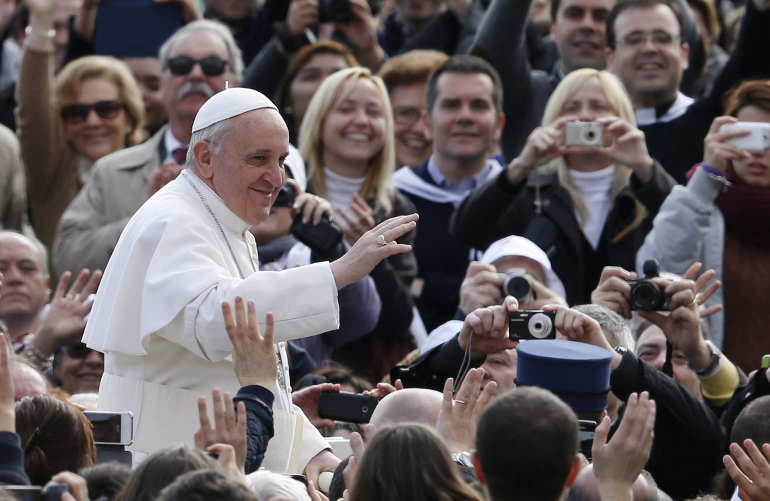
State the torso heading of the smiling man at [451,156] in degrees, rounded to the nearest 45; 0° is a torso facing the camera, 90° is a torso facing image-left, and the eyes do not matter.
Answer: approximately 0°

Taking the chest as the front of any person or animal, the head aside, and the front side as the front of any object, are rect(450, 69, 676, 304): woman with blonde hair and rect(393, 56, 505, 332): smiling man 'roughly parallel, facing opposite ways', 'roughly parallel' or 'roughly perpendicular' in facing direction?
roughly parallel

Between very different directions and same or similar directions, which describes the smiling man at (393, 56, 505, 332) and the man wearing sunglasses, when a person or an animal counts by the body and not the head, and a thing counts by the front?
same or similar directions

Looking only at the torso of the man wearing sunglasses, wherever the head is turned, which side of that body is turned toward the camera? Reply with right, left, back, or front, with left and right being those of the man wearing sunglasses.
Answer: front

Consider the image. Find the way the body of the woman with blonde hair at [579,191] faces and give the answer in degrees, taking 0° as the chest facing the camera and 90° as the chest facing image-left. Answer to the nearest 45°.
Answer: approximately 0°

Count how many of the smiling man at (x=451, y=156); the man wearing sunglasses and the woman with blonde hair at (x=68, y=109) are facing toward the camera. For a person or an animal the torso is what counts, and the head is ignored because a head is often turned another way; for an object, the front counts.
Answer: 3

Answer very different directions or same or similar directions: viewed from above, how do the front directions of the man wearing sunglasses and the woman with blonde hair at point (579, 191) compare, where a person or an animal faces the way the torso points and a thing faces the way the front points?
same or similar directions

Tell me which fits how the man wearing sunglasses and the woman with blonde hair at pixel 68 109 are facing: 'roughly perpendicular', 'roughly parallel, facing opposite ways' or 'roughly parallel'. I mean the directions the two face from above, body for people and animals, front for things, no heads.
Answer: roughly parallel

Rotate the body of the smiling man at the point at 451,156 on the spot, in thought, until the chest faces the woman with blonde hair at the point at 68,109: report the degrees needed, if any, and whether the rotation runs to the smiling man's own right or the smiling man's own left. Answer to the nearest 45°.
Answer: approximately 90° to the smiling man's own right

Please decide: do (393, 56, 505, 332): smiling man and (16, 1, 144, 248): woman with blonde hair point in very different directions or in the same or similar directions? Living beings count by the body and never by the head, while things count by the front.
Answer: same or similar directions

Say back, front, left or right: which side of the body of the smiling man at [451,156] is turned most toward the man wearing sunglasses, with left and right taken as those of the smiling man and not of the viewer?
right

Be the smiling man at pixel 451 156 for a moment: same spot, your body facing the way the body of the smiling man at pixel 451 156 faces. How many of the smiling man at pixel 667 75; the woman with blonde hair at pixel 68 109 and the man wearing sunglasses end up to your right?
2
